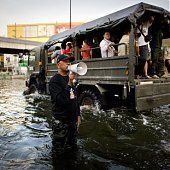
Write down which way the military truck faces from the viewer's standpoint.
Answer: facing away from the viewer and to the left of the viewer

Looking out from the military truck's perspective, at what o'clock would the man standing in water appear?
The man standing in water is roughly at 8 o'clock from the military truck.
